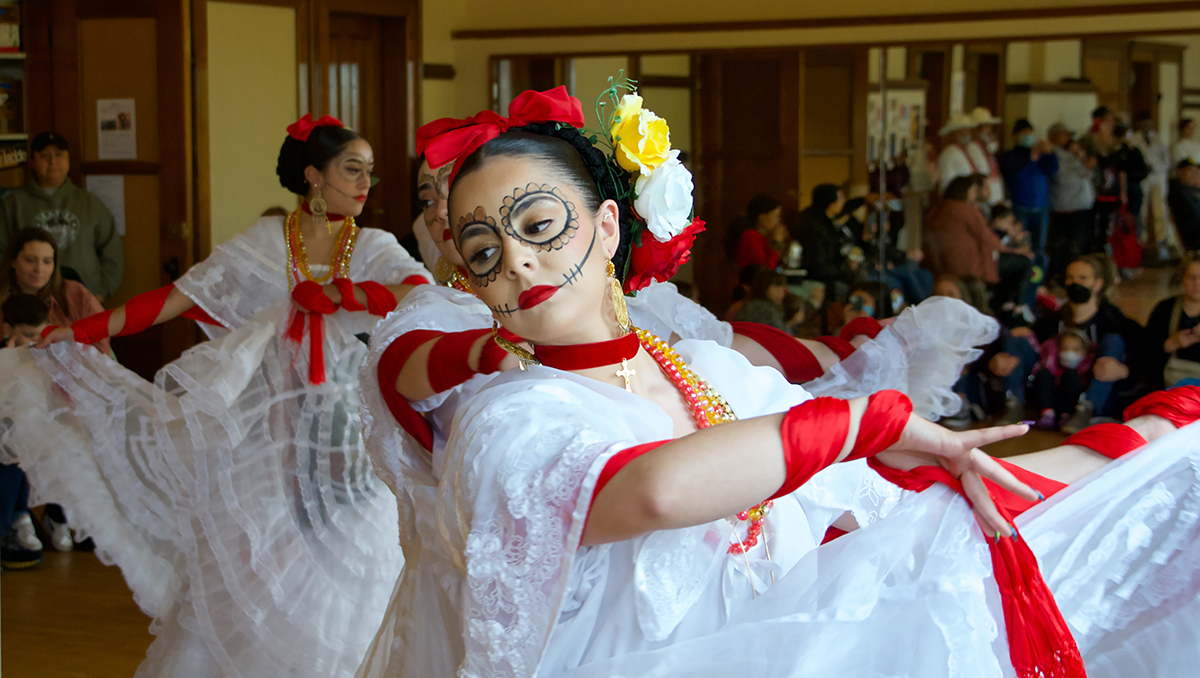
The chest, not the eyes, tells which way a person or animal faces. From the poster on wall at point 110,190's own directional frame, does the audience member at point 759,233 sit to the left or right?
on its left

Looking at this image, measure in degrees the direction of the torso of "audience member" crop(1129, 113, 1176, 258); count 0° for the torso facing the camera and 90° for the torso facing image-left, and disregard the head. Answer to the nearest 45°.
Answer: approximately 45°

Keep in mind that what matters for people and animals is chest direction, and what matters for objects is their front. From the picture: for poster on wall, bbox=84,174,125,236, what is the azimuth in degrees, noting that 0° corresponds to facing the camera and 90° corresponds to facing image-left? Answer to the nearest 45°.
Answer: approximately 0°

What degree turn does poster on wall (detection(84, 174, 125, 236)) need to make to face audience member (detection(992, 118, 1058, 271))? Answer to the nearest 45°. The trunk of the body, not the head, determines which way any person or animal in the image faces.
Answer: approximately 90° to its left

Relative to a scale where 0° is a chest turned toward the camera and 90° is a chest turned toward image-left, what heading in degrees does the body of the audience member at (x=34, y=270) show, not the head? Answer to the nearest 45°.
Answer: approximately 315°

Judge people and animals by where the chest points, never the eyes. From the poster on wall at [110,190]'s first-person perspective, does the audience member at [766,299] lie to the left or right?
on its left

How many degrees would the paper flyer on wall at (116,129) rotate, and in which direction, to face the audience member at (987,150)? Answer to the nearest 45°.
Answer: approximately 90° to its left

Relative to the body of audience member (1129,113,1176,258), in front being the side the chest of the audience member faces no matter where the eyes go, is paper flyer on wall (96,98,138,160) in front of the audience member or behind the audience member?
in front

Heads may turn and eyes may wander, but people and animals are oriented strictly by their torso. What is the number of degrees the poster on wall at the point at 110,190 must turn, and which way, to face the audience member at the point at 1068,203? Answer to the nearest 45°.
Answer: approximately 90° to its left

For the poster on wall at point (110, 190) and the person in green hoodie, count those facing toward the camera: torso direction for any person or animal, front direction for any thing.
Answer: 2
